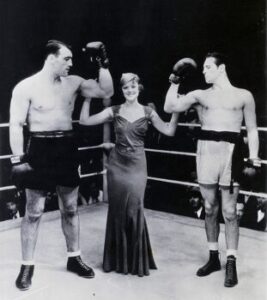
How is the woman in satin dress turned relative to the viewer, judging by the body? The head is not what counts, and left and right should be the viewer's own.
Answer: facing the viewer

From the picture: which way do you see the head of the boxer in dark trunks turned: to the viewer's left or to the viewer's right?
to the viewer's right

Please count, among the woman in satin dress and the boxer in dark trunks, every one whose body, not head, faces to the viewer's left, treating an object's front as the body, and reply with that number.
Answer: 0

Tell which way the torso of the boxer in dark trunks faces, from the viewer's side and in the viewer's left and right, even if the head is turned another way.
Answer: facing the viewer and to the right of the viewer

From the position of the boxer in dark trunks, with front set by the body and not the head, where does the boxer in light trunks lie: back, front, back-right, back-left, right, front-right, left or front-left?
front-left

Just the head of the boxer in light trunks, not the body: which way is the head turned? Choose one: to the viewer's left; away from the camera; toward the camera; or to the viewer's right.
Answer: to the viewer's left
